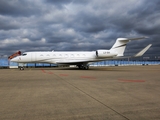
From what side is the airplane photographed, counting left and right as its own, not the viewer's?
left
